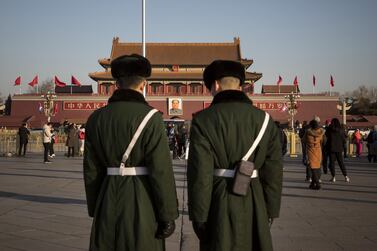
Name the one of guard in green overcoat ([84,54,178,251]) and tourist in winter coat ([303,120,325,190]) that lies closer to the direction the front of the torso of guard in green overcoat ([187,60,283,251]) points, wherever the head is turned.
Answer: the tourist in winter coat

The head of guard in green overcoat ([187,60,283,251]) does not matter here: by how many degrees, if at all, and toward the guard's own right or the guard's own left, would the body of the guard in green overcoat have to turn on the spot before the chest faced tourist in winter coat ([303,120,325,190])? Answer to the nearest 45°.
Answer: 0° — they already face them

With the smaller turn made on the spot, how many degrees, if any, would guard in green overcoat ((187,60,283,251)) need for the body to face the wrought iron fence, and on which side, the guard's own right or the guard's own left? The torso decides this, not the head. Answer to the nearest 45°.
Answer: approximately 45° to the guard's own left

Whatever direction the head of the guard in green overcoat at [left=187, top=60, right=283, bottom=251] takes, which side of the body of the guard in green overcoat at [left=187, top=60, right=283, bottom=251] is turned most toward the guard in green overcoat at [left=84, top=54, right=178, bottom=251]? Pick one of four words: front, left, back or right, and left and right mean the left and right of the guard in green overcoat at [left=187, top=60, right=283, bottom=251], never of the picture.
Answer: left

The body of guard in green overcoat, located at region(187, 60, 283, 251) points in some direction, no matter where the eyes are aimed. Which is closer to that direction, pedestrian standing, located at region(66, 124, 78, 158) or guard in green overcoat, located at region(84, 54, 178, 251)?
the pedestrian standing

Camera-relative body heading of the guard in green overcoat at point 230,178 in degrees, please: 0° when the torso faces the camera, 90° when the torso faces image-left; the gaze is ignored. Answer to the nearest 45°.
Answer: approximately 180°
